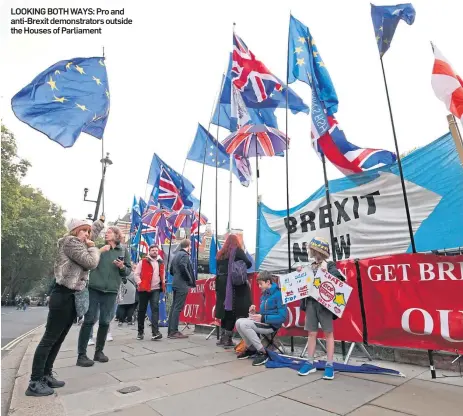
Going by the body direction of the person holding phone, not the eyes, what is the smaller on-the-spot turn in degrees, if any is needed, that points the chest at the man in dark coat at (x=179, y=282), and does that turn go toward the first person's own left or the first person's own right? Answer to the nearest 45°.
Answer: approximately 90° to the first person's own left

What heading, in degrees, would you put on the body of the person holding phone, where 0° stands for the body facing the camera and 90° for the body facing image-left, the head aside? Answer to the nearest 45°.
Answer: approximately 315°

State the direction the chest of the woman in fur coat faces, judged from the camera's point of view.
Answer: to the viewer's right

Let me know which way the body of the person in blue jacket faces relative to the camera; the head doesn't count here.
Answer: to the viewer's left

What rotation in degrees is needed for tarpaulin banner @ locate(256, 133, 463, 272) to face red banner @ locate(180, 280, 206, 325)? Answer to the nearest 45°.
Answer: approximately 45° to its right

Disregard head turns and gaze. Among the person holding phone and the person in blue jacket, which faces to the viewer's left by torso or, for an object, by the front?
the person in blue jacket

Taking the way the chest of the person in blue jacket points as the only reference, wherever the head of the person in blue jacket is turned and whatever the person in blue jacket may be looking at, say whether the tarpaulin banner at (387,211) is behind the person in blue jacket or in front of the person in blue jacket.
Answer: behind

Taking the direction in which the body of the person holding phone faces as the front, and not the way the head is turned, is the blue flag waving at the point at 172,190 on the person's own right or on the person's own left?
on the person's own left

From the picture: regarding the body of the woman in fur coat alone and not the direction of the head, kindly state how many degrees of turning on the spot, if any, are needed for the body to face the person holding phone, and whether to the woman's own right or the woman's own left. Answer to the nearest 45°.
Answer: approximately 45° to the woman's own left
